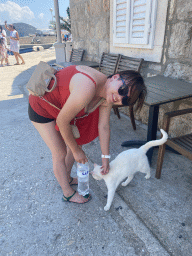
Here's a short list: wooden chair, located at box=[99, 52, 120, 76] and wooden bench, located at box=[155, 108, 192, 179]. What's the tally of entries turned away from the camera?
0

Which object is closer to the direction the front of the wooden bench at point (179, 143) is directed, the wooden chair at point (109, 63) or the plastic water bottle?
the plastic water bottle

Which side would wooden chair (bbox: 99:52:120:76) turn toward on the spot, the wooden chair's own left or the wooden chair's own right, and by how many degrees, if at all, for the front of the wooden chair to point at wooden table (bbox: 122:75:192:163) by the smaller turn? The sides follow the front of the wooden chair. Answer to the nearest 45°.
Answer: approximately 45° to the wooden chair's own left

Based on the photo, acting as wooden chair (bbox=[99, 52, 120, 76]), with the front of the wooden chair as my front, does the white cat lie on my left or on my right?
on my left

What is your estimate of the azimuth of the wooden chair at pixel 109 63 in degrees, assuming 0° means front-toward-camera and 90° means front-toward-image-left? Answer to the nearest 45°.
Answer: approximately 45°

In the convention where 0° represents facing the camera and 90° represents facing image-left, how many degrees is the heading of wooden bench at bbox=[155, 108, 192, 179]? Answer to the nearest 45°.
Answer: approximately 45°

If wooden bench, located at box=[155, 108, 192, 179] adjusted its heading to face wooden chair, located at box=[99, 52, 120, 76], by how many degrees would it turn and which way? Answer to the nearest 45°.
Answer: approximately 90° to its right

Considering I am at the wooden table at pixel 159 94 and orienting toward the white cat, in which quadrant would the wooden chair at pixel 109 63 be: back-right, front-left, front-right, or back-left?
back-right
